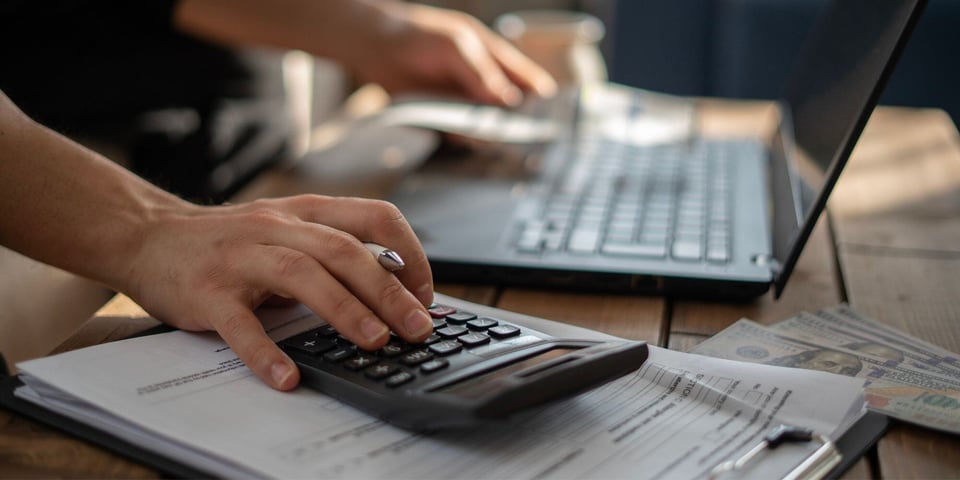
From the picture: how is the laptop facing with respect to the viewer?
to the viewer's left

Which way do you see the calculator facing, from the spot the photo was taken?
facing away from the viewer and to the left of the viewer
